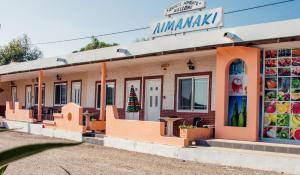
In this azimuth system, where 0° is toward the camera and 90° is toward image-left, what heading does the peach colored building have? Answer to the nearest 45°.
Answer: approximately 45°

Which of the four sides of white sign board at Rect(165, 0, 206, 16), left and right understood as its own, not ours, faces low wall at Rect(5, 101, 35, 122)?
right

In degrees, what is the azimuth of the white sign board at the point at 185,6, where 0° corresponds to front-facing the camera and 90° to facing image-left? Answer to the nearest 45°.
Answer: approximately 45°

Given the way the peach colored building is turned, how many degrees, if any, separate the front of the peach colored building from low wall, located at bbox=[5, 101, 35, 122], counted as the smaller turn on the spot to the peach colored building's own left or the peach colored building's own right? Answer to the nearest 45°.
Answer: approximately 90° to the peach colored building's own right

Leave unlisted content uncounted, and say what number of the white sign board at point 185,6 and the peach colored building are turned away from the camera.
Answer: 0

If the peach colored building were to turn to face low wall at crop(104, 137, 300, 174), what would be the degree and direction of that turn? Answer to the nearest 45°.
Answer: approximately 45° to its left
